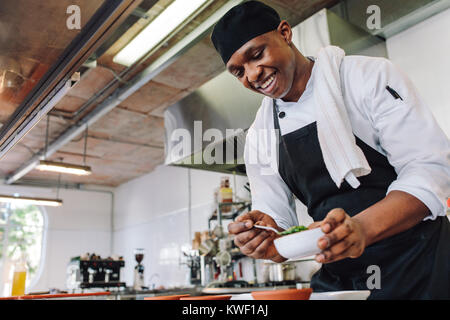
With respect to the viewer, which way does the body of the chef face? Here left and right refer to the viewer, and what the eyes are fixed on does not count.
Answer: facing the viewer and to the left of the viewer

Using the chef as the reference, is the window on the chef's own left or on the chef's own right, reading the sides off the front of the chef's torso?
on the chef's own right

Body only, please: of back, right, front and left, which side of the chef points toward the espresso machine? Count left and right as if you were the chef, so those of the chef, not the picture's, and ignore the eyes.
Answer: right

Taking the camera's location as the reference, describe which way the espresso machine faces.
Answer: facing the viewer and to the right of the viewer

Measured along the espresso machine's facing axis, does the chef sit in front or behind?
in front

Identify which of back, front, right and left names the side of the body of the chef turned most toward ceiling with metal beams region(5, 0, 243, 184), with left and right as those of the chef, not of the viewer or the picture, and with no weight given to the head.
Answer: right

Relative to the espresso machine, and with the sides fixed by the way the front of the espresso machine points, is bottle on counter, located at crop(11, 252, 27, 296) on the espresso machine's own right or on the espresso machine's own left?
on the espresso machine's own right

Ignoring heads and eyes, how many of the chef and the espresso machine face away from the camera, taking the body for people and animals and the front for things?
0

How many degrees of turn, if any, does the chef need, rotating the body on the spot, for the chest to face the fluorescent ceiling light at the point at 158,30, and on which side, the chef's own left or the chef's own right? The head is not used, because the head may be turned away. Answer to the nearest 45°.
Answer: approximately 90° to the chef's own right

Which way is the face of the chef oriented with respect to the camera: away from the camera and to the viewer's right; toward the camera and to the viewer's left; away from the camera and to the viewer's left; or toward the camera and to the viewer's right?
toward the camera and to the viewer's left
